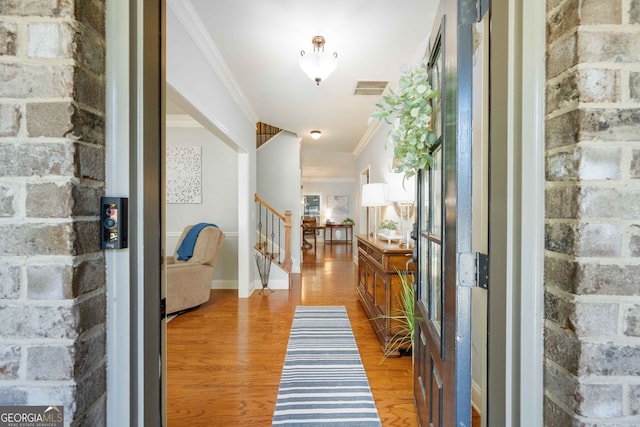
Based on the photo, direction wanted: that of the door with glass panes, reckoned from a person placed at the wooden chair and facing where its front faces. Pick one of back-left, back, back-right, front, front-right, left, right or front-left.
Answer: back

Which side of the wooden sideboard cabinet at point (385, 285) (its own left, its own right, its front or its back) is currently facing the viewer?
left

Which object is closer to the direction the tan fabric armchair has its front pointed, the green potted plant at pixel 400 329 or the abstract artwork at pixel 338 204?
the green potted plant

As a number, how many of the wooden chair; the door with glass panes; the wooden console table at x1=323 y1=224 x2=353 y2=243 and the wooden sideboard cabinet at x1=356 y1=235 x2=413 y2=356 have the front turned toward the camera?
1

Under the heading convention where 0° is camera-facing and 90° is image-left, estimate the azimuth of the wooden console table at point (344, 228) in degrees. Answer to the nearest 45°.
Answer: approximately 0°

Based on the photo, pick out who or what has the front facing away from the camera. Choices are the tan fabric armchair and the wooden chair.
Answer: the wooden chair

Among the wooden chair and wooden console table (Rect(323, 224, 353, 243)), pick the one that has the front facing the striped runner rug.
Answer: the wooden console table

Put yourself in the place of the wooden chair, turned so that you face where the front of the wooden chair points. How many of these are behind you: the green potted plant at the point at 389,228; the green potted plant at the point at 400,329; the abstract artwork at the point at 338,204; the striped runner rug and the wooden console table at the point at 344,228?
3

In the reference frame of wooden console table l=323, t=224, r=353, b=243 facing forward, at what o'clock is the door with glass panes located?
The door with glass panes is roughly at 12 o'clock from the wooden console table.

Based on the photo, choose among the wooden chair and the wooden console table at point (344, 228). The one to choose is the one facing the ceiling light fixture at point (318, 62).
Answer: the wooden console table

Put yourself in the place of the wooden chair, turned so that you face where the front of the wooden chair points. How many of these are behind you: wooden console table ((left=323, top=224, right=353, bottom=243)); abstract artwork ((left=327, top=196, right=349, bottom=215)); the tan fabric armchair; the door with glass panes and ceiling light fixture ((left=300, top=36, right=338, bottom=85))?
3
